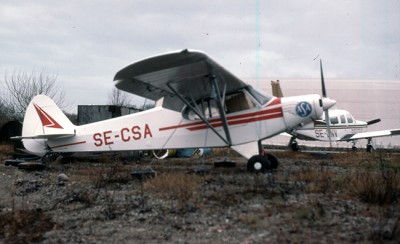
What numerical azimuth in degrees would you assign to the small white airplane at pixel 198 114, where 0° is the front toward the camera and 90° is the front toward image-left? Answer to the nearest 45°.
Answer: approximately 270°
